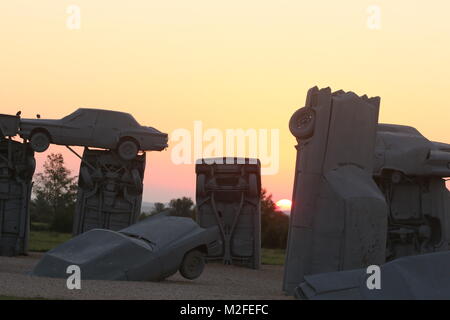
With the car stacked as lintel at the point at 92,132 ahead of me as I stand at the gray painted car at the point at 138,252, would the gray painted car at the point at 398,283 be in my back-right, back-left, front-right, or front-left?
back-right

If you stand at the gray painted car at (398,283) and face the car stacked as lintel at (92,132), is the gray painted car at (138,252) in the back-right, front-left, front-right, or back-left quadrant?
front-left

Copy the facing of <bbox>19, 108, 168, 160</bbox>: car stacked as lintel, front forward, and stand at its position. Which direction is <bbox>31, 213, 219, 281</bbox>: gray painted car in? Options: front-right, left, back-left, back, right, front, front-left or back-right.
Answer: left
